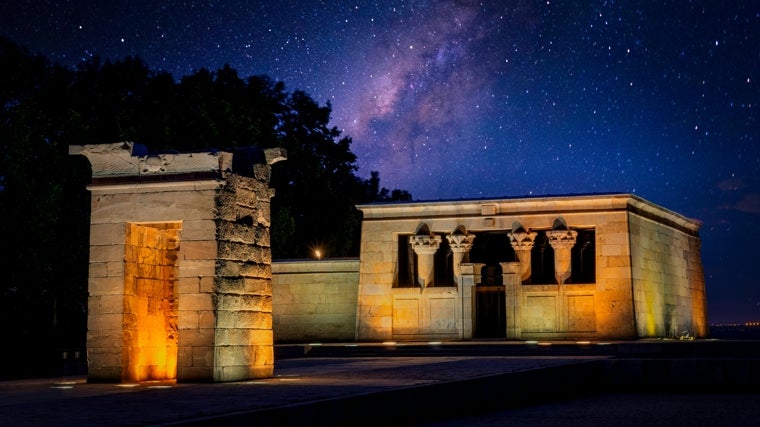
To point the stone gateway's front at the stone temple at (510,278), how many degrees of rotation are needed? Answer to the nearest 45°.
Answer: approximately 180°

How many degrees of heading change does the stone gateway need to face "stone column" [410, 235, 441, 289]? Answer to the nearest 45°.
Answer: approximately 180°

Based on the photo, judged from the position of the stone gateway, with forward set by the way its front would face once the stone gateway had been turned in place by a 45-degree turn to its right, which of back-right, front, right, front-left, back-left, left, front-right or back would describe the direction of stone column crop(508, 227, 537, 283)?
back-right

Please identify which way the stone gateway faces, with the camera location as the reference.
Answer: facing the viewer and to the left of the viewer

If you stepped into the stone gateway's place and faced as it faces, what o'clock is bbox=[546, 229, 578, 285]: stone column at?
The stone column is roughly at 6 o'clock from the stone gateway.

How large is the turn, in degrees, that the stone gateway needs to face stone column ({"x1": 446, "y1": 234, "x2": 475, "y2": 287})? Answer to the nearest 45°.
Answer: approximately 180°
